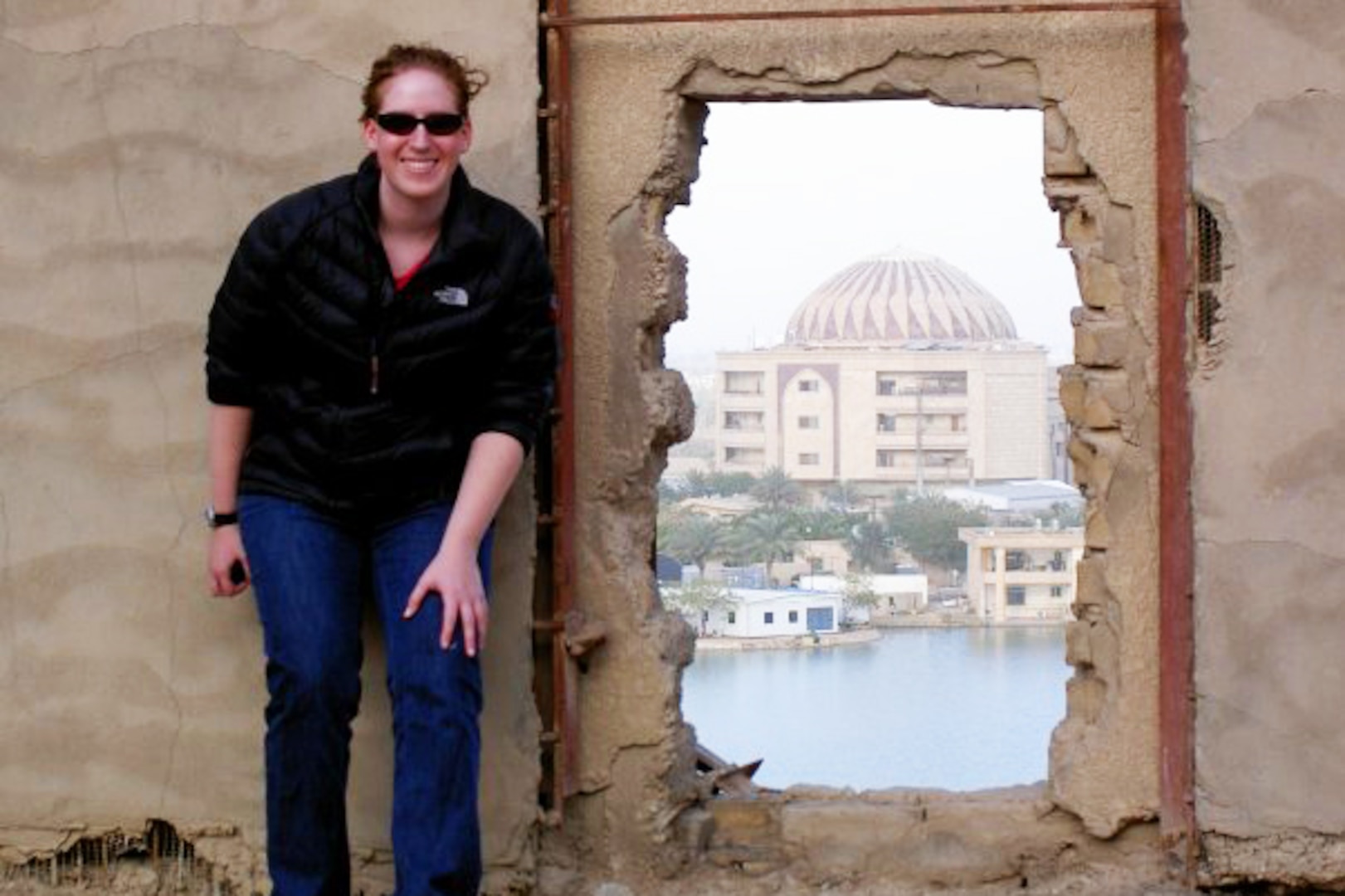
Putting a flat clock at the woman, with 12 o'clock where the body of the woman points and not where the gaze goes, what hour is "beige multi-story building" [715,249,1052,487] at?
The beige multi-story building is roughly at 7 o'clock from the woman.

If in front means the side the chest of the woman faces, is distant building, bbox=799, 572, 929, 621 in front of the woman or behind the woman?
behind

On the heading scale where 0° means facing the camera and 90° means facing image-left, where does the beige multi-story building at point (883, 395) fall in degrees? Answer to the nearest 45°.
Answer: approximately 0°

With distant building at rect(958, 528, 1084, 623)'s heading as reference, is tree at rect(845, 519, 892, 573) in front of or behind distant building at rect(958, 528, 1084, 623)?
behind

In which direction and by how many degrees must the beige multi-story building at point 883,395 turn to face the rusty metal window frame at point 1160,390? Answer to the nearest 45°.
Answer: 0° — it already faces it

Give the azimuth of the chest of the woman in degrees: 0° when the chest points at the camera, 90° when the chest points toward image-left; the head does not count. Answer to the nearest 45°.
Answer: approximately 0°

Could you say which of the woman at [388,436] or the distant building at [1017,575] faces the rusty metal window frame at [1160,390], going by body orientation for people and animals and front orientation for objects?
the distant building

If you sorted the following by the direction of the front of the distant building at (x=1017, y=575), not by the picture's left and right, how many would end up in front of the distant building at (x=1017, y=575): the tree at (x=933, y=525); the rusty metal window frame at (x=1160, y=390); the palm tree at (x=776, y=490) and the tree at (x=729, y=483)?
1
